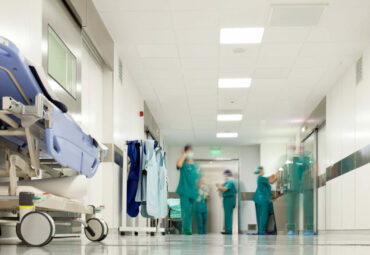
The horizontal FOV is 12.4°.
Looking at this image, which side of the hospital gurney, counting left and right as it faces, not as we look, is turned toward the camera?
right

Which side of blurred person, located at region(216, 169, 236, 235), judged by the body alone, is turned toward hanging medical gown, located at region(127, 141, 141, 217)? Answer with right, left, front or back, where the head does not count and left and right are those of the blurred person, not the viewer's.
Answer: left

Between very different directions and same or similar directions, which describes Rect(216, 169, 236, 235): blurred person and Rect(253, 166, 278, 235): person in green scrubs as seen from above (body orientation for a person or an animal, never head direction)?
very different directions

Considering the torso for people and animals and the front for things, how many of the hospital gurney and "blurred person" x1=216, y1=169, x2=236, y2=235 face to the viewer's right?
1

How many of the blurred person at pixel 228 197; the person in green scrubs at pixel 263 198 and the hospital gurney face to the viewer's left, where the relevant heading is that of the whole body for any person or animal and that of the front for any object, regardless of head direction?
1

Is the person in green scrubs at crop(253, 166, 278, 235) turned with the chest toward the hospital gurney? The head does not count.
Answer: no
